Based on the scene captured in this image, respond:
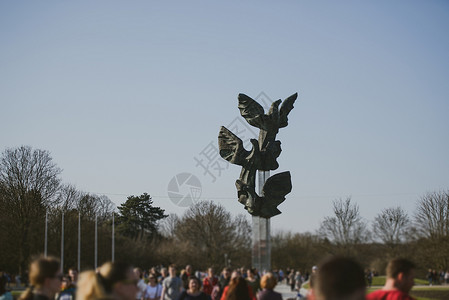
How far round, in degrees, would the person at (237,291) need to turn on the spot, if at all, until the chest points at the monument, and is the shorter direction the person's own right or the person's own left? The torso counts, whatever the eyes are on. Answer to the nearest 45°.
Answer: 0° — they already face it

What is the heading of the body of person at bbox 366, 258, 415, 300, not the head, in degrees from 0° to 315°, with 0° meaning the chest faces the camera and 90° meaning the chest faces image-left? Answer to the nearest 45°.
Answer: approximately 225°

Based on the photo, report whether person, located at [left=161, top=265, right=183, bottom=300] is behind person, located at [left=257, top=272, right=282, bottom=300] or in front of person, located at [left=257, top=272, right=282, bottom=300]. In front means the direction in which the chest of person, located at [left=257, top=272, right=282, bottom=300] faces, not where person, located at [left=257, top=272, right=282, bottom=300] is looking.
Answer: in front

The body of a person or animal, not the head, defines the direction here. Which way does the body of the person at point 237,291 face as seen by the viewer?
away from the camera

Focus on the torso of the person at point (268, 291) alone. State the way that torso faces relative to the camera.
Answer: away from the camera

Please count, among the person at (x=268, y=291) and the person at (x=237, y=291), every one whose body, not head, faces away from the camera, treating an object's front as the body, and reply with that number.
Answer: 2

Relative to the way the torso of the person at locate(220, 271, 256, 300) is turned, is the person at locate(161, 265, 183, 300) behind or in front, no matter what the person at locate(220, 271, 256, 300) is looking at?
in front
